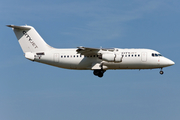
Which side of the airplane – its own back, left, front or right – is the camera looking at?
right
